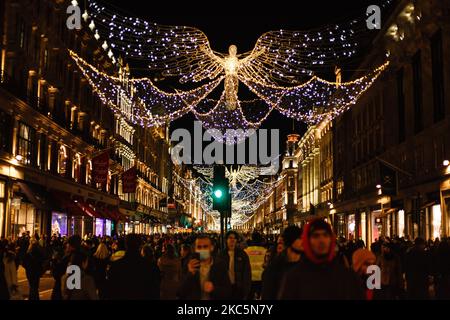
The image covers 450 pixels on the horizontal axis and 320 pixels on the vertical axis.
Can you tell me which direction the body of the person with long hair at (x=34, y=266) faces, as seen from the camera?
away from the camera

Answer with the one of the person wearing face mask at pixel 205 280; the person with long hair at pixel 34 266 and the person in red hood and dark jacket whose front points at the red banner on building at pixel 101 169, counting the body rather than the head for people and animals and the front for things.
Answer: the person with long hair

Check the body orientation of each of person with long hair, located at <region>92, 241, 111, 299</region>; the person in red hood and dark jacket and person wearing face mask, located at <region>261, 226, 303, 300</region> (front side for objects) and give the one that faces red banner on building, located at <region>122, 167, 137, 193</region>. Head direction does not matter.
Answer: the person with long hair

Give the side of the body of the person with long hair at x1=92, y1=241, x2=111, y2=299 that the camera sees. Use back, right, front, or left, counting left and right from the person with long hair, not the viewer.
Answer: back

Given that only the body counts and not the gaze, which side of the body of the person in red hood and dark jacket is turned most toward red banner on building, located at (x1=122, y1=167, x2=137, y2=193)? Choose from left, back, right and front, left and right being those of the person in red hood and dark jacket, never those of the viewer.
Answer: back

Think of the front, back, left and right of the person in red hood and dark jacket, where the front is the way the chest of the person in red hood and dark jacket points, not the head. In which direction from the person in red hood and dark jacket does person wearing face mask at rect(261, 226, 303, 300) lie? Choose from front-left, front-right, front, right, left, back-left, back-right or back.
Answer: back

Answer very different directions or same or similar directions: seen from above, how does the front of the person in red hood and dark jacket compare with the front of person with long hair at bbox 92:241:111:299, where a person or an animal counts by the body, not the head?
very different directions

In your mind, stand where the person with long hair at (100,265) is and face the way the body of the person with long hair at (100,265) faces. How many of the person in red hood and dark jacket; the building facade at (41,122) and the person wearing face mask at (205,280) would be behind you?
2

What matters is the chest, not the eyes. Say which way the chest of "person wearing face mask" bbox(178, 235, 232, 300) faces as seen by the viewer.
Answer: toward the camera

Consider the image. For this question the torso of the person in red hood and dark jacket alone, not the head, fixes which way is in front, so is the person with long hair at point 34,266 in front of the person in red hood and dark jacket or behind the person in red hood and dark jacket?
behind

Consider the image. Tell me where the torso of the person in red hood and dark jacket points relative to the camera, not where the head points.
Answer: toward the camera
